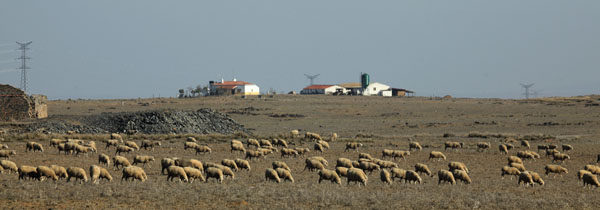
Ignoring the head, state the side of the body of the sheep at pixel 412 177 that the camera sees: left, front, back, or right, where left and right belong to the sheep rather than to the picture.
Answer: right

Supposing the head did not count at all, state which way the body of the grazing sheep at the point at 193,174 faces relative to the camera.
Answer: to the viewer's right

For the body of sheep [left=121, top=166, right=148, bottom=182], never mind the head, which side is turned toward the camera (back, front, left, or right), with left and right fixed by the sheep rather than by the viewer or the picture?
right
